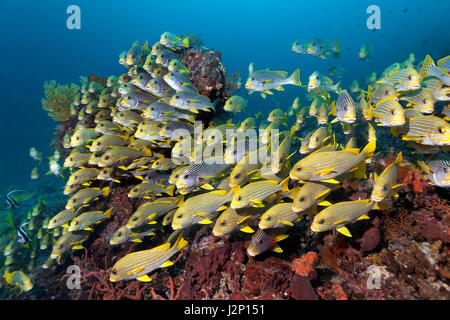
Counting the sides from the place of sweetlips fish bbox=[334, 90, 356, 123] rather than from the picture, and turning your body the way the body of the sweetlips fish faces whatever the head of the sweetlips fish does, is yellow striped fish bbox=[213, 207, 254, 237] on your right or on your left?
on your right

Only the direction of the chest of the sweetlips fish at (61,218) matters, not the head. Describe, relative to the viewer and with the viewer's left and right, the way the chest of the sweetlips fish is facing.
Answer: facing to the left of the viewer

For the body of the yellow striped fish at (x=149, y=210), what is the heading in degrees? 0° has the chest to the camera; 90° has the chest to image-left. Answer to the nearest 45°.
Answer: approximately 90°

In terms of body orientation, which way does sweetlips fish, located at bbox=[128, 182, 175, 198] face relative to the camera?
to the viewer's left

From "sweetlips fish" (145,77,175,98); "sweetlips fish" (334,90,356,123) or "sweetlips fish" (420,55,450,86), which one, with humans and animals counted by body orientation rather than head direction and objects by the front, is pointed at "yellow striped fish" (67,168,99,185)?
"sweetlips fish" (145,77,175,98)

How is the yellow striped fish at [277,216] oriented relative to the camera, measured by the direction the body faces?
to the viewer's left
